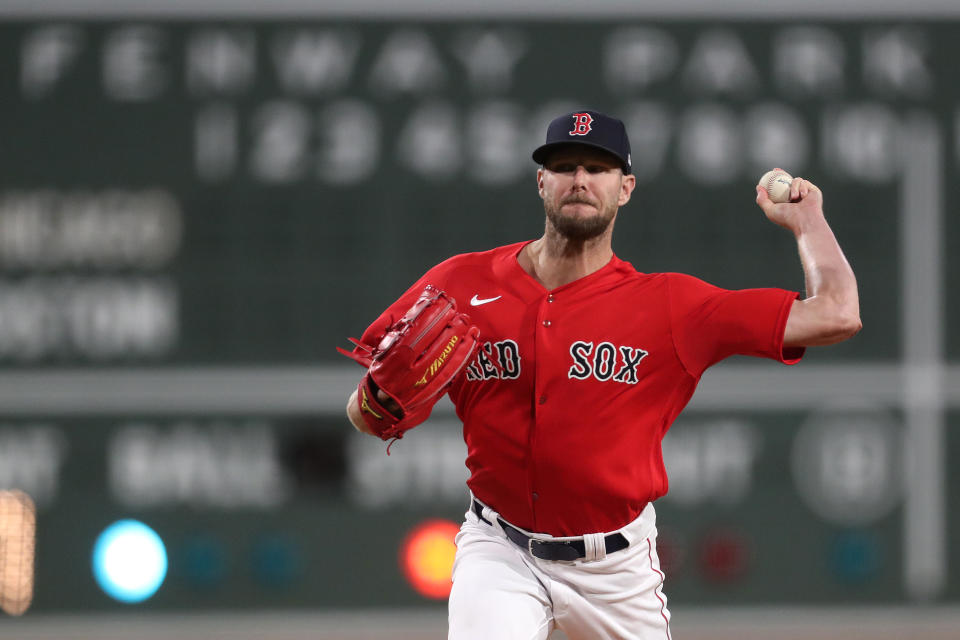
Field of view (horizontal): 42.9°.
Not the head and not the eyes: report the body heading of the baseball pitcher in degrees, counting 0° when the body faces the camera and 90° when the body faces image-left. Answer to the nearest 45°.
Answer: approximately 0°
